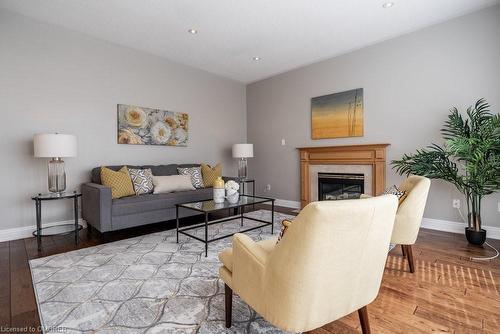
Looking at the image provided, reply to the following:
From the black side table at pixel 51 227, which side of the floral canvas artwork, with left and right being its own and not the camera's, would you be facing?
right

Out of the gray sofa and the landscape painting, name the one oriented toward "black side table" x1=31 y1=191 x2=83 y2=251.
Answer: the landscape painting

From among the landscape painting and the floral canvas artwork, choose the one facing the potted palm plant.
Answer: the floral canvas artwork

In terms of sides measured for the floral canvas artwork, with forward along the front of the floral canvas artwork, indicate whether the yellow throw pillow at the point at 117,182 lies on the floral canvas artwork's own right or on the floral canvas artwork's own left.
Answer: on the floral canvas artwork's own right

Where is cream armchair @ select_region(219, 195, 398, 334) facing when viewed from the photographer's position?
facing away from the viewer and to the left of the viewer

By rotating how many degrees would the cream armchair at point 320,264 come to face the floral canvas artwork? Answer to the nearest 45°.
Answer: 0° — it already faces it

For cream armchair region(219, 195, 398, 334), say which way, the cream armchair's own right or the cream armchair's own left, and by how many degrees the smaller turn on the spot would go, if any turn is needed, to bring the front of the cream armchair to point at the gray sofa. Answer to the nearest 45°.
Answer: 0° — it already faces it

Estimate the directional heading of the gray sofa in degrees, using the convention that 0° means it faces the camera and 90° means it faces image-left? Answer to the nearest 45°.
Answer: approximately 315°
